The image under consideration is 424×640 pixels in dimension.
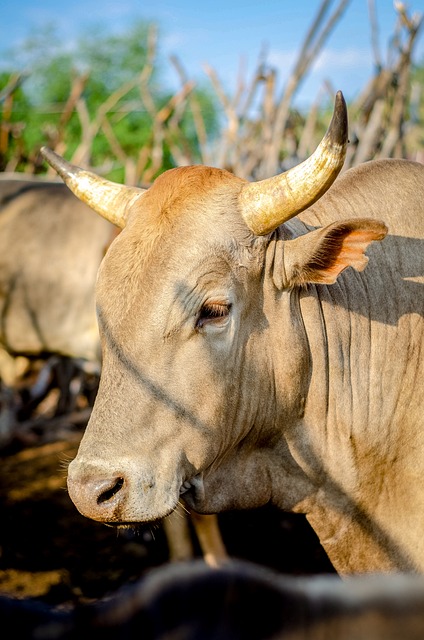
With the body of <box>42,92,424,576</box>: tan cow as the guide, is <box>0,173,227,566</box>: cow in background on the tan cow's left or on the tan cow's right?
on the tan cow's right

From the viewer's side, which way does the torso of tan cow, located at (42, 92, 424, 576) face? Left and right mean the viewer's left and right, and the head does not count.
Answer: facing the viewer and to the left of the viewer

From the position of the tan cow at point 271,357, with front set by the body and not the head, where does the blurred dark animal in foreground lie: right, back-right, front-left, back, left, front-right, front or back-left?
front-left

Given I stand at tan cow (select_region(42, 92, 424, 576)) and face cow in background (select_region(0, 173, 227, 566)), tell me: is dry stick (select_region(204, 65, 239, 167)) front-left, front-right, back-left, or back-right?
front-right

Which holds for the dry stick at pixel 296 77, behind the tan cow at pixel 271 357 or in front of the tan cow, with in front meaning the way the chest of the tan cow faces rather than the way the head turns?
behind

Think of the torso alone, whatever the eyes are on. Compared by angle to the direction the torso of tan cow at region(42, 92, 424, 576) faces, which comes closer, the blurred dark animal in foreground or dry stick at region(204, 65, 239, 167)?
the blurred dark animal in foreground

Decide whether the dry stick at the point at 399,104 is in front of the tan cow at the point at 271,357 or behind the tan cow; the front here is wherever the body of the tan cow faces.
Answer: behind

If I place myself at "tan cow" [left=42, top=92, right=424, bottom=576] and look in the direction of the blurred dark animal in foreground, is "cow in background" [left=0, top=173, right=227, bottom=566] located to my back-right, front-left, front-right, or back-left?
back-right
